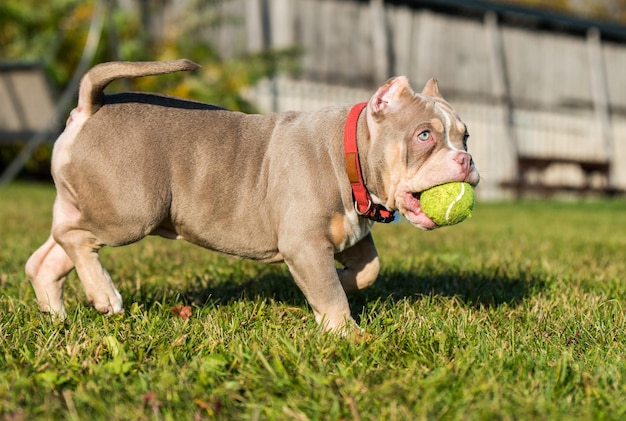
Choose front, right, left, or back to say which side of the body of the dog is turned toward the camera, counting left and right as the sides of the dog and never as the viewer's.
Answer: right

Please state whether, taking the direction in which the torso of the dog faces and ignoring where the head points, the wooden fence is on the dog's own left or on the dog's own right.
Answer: on the dog's own left

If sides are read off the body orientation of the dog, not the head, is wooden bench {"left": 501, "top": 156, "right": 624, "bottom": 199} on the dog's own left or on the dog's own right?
on the dog's own left
